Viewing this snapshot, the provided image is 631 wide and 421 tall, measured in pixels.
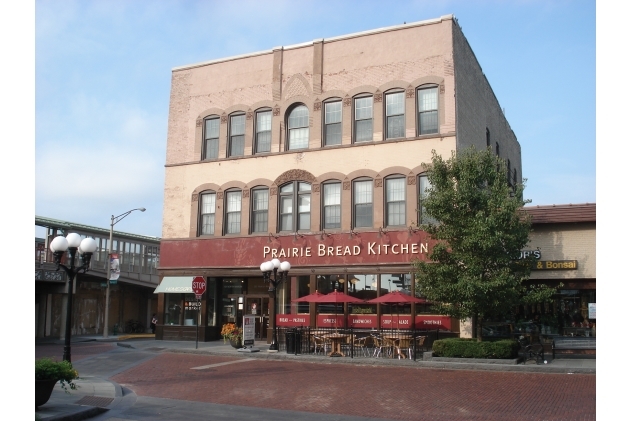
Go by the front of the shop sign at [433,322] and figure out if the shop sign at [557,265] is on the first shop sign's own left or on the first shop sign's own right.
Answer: on the first shop sign's own left

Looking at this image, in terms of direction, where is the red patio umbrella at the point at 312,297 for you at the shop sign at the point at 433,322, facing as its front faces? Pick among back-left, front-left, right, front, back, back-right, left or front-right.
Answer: right

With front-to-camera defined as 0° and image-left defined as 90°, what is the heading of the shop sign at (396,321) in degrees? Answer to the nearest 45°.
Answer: approximately 0°

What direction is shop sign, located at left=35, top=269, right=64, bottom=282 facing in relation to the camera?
toward the camera

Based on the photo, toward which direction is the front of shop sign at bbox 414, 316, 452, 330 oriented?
toward the camera

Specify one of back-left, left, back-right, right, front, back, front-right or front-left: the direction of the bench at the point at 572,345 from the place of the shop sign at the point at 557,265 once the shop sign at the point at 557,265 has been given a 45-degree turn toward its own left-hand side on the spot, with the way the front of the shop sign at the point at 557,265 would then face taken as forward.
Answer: front-right

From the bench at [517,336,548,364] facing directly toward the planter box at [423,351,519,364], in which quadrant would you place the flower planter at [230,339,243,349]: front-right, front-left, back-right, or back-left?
front-right

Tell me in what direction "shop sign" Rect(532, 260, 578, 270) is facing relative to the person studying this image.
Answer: facing the viewer

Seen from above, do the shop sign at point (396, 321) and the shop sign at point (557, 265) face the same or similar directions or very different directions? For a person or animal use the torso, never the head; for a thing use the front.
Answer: same or similar directions

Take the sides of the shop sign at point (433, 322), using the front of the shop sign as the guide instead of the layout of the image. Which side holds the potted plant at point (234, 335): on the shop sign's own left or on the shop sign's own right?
on the shop sign's own right

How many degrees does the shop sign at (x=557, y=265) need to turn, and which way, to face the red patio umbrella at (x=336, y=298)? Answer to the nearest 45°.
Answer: approximately 90° to its right

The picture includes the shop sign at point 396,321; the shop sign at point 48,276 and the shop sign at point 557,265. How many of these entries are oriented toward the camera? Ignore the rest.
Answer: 3
